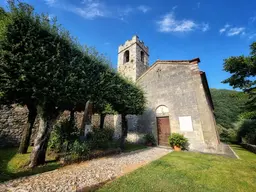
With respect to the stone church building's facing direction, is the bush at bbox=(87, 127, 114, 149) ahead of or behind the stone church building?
ahead

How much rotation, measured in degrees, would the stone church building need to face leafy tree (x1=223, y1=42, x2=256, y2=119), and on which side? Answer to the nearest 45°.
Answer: approximately 135° to its left

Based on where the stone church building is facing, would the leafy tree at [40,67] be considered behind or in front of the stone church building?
in front

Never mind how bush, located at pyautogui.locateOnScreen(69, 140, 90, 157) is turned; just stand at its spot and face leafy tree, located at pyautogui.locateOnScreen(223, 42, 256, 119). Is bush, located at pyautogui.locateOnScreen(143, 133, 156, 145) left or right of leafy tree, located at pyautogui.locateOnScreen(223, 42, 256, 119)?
left

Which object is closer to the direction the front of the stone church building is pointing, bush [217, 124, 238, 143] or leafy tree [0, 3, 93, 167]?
the leafy tree

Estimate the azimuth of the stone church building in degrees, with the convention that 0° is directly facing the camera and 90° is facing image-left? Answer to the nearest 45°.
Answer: approximately 45°

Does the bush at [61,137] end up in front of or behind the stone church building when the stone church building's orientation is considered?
in front
